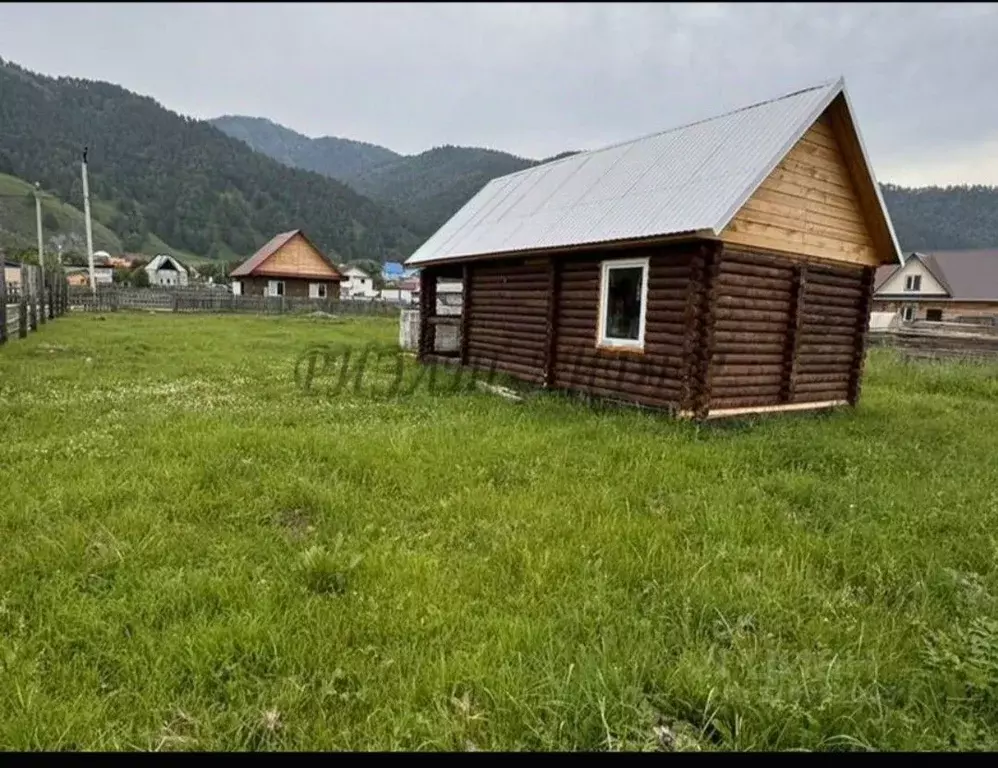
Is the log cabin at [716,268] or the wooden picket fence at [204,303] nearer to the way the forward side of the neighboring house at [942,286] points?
the log cabin

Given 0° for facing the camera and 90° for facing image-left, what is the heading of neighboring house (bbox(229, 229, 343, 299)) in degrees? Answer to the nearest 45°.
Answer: approximately 0°

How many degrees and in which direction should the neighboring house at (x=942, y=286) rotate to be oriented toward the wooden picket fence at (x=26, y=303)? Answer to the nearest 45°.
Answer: approximately 45° to its right

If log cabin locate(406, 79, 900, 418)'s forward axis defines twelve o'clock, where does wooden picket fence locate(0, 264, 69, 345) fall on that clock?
The wooden picket fence is roughly at 11 o'clock from the log cabin.

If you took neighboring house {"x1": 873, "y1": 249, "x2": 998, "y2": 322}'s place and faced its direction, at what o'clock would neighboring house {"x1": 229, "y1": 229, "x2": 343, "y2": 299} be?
neighboring house {"x1": 229, "y1": 229, "x2": 343, "y2": 299} is roughly at 2 o'clock from neighboring house {"x1": 873, "y1": 249, "x2": 998, "y2": 322}.

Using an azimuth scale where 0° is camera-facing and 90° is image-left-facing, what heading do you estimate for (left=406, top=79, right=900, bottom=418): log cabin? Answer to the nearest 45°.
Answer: approximately 135°

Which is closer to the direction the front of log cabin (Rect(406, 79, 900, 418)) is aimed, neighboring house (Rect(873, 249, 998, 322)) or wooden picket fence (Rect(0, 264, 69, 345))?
the wooden picket fence

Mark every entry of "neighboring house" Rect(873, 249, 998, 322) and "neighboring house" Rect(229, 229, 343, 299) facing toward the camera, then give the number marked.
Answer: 2

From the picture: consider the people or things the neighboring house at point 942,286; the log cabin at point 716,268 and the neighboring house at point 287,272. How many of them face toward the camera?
2

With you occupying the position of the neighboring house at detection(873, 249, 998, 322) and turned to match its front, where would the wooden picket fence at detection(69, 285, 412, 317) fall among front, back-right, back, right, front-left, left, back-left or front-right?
front-right

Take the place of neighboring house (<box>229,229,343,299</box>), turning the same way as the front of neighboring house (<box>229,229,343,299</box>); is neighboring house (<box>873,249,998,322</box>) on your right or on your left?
on your left
